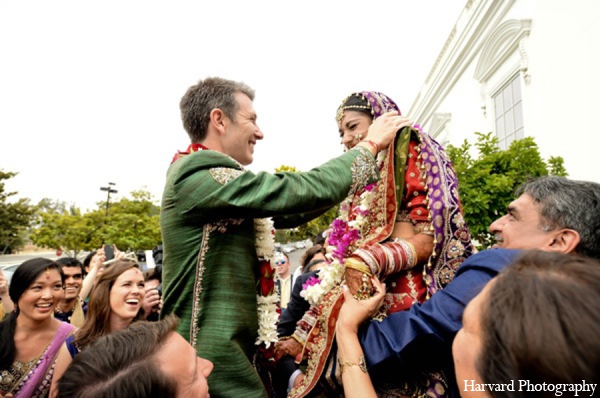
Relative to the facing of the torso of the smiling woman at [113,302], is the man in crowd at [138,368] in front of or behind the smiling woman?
in front

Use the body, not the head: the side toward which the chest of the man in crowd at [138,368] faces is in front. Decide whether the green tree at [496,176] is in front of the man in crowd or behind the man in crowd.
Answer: in front

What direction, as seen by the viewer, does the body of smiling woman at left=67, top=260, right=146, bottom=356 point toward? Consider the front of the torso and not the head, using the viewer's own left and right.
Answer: facing the viewer and to the right of the viewer

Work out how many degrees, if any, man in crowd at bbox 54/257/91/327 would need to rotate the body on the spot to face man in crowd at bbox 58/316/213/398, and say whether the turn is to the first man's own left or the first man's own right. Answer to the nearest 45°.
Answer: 0° — they already face them

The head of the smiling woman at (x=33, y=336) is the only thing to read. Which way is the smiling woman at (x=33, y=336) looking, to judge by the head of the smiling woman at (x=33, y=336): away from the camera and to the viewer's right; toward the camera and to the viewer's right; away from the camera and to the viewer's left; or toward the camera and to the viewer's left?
toward the camera and to the viewer's right

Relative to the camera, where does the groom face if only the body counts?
to the viewer's right

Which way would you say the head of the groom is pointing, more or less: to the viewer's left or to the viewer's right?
to the viewer's right

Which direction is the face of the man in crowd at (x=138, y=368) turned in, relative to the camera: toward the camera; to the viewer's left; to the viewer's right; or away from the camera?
to the viewer's right

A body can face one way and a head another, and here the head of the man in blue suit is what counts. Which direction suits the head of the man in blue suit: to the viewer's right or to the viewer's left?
to the viewer's left

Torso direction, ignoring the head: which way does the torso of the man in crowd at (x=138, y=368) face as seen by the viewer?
to the viewer's right

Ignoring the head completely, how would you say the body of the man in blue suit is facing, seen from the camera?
to the viewer's left

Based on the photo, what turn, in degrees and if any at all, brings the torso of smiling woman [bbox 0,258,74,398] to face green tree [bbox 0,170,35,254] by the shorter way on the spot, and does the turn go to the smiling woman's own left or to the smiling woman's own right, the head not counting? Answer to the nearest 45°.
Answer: approximately 135° to the smiling woman's own left

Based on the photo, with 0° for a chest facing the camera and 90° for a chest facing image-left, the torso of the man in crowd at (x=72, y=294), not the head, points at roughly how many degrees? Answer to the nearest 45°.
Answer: approximately 0°

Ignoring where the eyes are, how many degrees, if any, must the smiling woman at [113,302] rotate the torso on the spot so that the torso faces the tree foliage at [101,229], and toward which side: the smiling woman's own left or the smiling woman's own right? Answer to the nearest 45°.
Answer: approximately 135° to the smiling woman's own left

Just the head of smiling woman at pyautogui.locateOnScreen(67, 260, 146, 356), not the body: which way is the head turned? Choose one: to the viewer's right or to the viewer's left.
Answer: to the viewer's right
